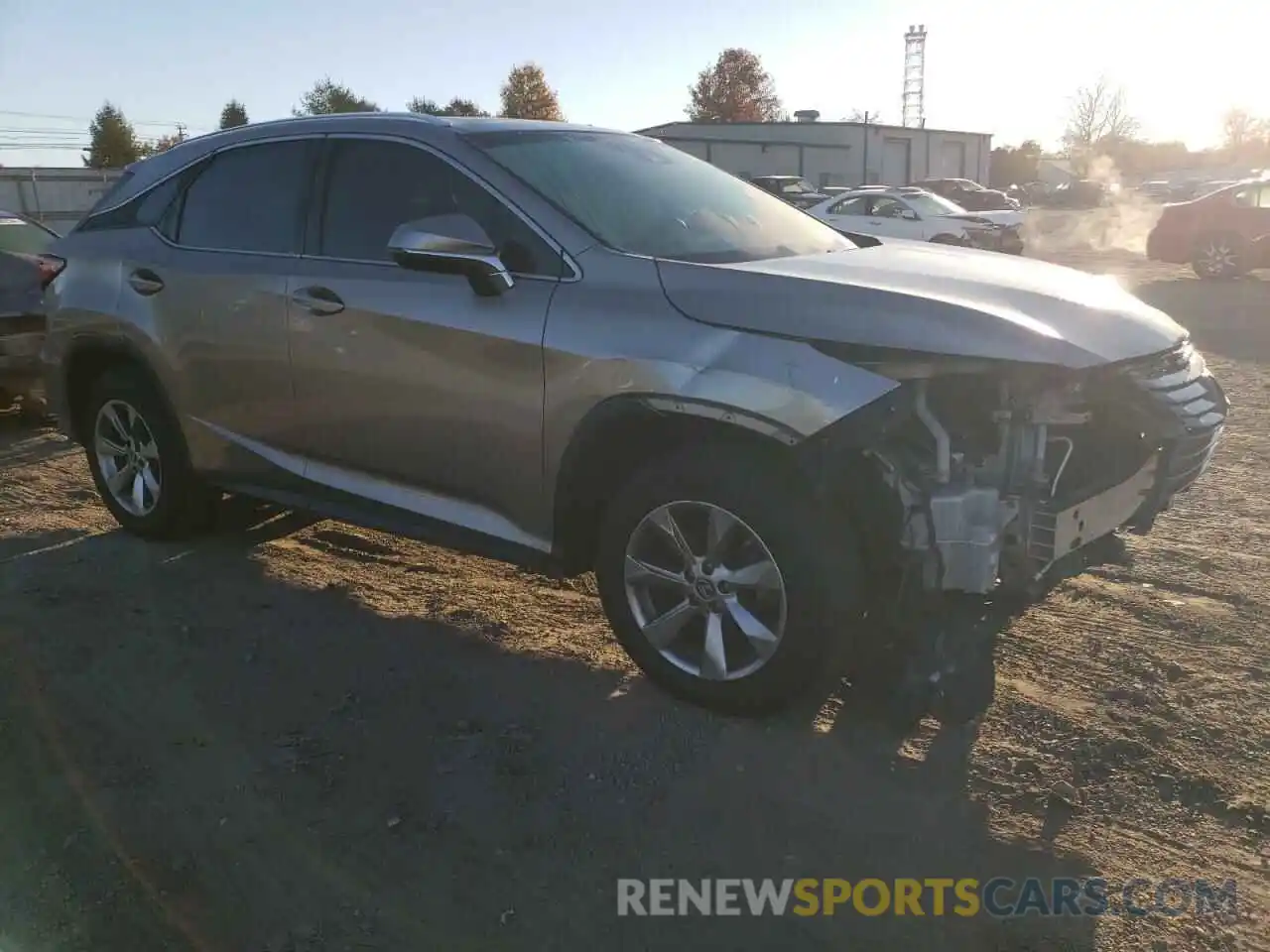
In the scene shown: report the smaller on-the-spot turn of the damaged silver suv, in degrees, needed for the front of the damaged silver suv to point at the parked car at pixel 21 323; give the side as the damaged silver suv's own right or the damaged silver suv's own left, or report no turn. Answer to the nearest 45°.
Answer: approximately 180°

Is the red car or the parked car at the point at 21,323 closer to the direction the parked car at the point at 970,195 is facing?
the red car

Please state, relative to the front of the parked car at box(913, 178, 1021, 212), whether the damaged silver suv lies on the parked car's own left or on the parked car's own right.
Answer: on the parked car's own right

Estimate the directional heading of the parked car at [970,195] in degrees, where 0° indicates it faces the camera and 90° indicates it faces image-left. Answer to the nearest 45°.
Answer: approximately 315°
